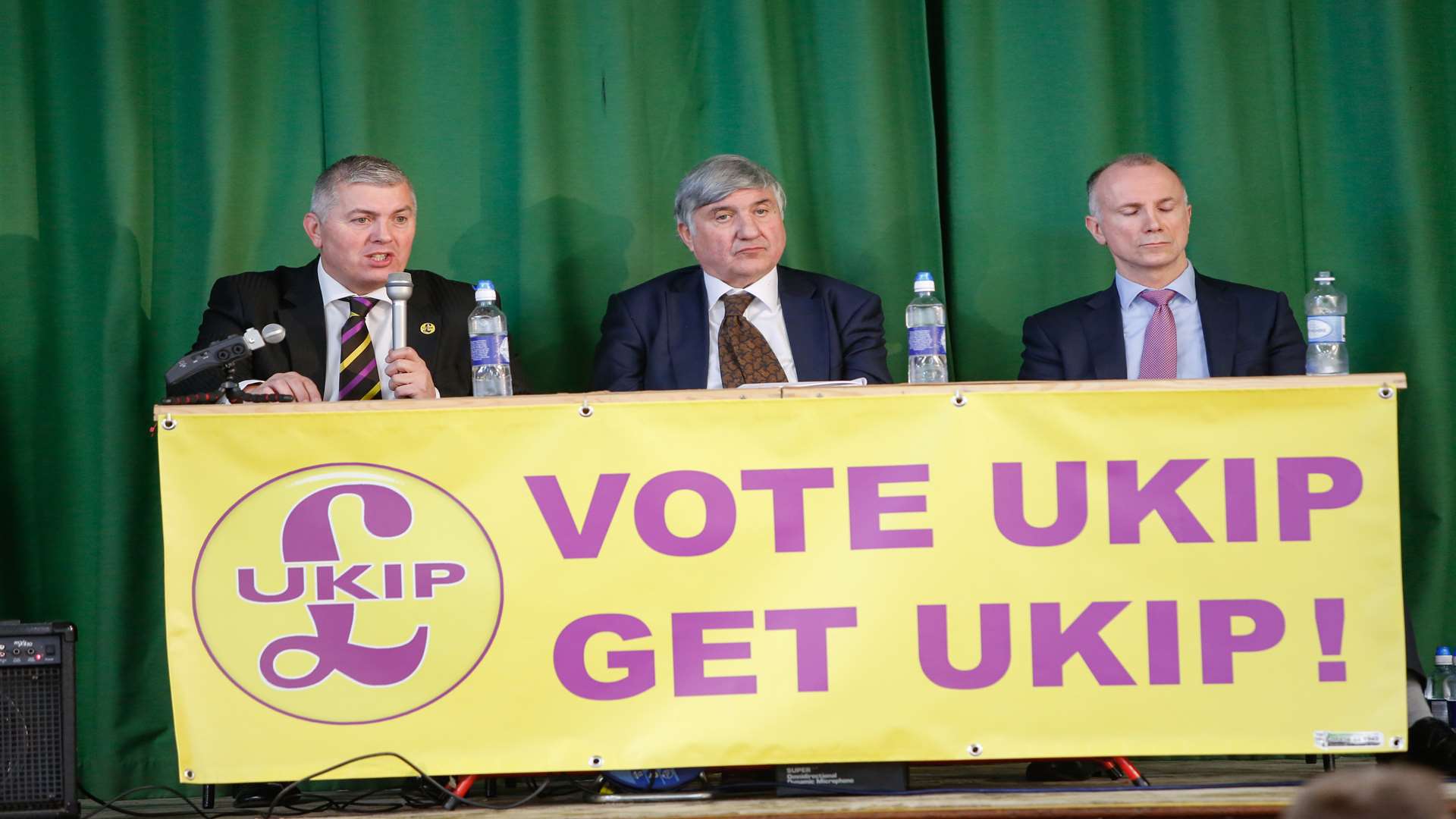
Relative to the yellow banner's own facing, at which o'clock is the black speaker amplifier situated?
The black speaker amplifier is roughly at 3 o'clock from the yellow banner.

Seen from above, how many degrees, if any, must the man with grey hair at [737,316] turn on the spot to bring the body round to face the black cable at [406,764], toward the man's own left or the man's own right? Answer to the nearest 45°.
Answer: approximately 45° to the man's own right

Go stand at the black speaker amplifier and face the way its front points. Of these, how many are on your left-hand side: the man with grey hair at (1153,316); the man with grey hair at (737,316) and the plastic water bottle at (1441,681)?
3

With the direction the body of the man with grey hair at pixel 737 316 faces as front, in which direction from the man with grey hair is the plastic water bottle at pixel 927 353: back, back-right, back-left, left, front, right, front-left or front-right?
front-left

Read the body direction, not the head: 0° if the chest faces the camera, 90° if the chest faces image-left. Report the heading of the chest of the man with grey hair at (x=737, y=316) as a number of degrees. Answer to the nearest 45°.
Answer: approximately 0°

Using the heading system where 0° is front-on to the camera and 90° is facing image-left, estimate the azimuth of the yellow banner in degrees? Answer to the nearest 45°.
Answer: approximately 0°

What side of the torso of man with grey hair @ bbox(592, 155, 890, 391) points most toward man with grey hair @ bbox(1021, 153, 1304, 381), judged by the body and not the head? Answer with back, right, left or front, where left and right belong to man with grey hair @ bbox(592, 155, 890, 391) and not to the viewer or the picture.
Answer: left

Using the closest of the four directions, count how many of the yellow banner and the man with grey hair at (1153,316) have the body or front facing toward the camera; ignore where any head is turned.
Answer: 2

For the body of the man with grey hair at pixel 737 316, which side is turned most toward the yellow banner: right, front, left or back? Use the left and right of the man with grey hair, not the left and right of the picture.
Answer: front
